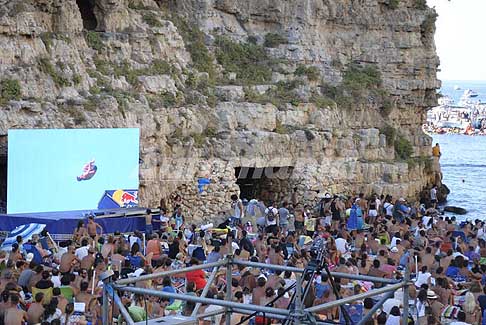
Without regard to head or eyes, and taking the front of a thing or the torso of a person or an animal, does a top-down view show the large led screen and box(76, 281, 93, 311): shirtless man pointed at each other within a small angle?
yes

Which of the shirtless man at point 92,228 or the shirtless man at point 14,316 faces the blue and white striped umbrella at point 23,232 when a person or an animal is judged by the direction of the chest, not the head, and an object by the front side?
the shirtless man at point 14,316

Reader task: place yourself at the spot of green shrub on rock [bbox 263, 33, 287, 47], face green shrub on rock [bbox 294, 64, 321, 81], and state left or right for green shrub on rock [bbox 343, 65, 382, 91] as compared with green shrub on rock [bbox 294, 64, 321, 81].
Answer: left

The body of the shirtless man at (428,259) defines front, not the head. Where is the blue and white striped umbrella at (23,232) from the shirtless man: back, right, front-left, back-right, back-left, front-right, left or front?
left

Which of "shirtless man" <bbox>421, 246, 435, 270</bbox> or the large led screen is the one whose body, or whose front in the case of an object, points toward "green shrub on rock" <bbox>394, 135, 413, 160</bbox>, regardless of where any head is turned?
the shirtless man

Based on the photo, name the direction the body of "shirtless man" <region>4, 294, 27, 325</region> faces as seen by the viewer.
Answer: away from the camera

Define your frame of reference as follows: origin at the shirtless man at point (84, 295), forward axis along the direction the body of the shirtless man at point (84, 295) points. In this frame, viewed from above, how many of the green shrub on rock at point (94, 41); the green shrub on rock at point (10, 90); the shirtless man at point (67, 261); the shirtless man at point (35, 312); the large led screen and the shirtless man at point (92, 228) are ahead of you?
5

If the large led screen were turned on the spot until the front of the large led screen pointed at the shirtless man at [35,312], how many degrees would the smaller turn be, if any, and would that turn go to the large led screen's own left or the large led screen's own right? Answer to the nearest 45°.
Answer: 0° — it already faces them

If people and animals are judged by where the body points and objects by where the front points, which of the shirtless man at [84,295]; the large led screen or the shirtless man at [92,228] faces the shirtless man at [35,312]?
the large led screen

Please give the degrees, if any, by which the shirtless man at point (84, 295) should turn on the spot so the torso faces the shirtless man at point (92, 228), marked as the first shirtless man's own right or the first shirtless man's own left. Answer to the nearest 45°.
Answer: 0° — they already face them

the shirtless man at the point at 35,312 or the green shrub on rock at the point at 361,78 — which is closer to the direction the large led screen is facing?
the shirtless man

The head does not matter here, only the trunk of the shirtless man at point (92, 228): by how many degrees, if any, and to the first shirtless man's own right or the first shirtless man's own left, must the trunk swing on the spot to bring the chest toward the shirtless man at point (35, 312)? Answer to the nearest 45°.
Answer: approximately 180°

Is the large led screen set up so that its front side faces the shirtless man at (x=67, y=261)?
yes

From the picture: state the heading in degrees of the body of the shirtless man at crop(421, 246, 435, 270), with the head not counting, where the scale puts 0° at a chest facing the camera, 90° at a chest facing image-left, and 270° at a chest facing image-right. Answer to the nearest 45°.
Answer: approximately 180°

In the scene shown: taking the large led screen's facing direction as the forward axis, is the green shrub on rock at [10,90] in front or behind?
behind
